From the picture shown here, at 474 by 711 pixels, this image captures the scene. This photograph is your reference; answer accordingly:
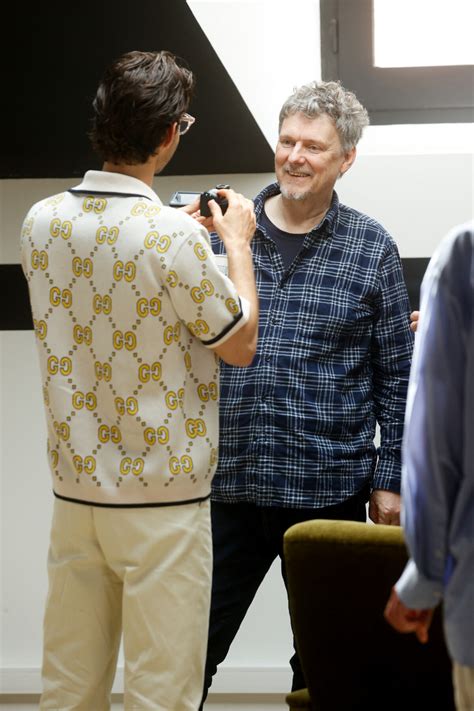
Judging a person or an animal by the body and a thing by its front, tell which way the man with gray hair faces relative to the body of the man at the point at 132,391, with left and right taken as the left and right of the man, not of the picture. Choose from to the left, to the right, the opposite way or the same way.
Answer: the opposite way

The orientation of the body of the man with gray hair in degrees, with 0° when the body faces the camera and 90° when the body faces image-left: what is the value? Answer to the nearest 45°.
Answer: approximately 45°

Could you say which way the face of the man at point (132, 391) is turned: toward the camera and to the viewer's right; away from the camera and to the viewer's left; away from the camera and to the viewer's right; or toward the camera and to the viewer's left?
away from the camera and to the viewer's right

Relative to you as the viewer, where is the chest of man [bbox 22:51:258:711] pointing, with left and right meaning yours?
facing away from the viewer and to the right of the viewer

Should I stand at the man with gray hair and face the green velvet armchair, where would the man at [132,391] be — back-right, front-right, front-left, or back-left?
front-right

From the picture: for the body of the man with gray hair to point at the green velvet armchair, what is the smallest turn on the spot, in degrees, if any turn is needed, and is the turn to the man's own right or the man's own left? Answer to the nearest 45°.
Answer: approximately 45° to the man's own left

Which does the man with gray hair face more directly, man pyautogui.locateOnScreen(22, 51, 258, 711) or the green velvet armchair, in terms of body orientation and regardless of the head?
the man

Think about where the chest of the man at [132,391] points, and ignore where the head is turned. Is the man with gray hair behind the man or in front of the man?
in front

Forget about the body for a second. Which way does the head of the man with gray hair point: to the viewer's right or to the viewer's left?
to the viewer's left

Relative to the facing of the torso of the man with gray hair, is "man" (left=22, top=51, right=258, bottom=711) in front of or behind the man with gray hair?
in front
